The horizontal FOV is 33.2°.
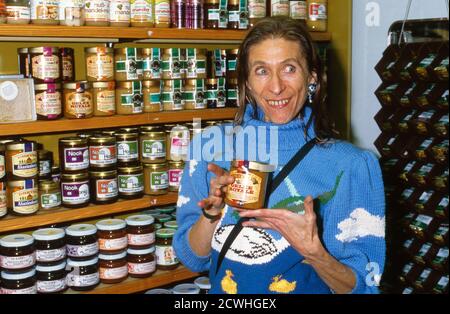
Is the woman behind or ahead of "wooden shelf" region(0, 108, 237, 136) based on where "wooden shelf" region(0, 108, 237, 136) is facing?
ahead

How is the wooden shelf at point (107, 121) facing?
toward the camera

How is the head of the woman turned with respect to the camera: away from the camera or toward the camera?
toward the camera
